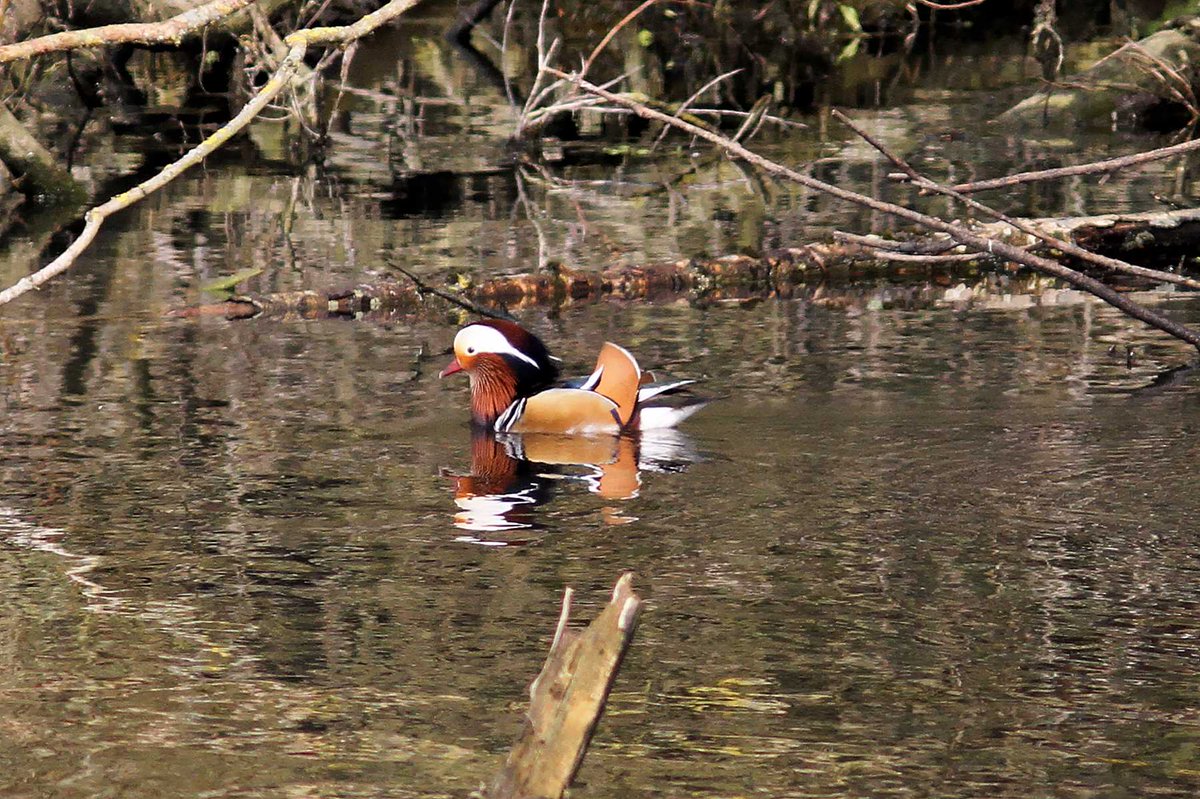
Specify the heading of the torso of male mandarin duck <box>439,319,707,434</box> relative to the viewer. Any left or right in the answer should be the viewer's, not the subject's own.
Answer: facing to the left of the viewer

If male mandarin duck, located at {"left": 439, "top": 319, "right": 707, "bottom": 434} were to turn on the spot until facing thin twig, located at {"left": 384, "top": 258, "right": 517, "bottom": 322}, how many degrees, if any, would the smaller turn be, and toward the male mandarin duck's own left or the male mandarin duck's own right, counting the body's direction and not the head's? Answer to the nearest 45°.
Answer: approximately 90° to the male mandarin duck's own right
